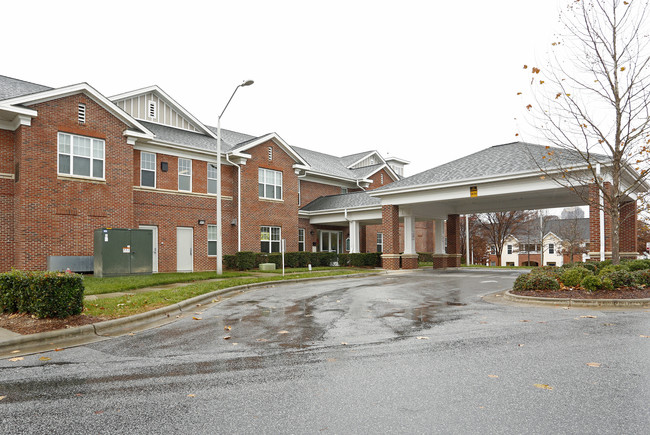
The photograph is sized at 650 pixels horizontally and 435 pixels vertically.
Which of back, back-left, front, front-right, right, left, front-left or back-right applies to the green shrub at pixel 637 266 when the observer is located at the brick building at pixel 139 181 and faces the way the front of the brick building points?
front

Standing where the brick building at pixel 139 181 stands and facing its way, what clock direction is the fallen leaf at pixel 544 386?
The fallen leaf is roughly at 1 o'clock from the brick building.

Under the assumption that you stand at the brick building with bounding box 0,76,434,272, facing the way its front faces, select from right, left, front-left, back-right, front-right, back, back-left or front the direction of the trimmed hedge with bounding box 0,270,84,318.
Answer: front-right

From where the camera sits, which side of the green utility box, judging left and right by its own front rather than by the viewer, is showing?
front

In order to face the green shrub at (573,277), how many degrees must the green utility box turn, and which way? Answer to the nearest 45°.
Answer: approximately 45° to its left

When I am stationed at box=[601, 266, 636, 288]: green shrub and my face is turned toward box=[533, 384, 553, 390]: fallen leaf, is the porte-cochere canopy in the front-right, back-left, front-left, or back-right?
back-right

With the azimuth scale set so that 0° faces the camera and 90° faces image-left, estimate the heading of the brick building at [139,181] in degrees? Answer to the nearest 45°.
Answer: approximately 315°

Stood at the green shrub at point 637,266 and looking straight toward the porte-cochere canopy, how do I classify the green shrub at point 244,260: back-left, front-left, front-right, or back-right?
front-left

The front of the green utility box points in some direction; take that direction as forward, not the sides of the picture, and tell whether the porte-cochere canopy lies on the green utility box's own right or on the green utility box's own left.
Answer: on the green utility box's own left

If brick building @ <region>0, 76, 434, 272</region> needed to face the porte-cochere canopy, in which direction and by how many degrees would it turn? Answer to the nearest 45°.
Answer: approximately 45° to its left

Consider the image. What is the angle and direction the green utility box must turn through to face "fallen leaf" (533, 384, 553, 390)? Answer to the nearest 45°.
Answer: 0° — it already faces it

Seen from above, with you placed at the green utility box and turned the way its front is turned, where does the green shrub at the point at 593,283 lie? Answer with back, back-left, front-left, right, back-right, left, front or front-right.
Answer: front-left

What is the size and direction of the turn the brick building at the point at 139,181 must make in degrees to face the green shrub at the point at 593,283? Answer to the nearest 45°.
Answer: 0° — it already faces it

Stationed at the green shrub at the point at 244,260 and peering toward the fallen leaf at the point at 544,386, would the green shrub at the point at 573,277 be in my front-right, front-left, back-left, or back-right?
front-left

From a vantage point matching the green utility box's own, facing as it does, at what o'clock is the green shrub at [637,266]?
The green shrub is roughly at 10 o'clock from the green utility box.
